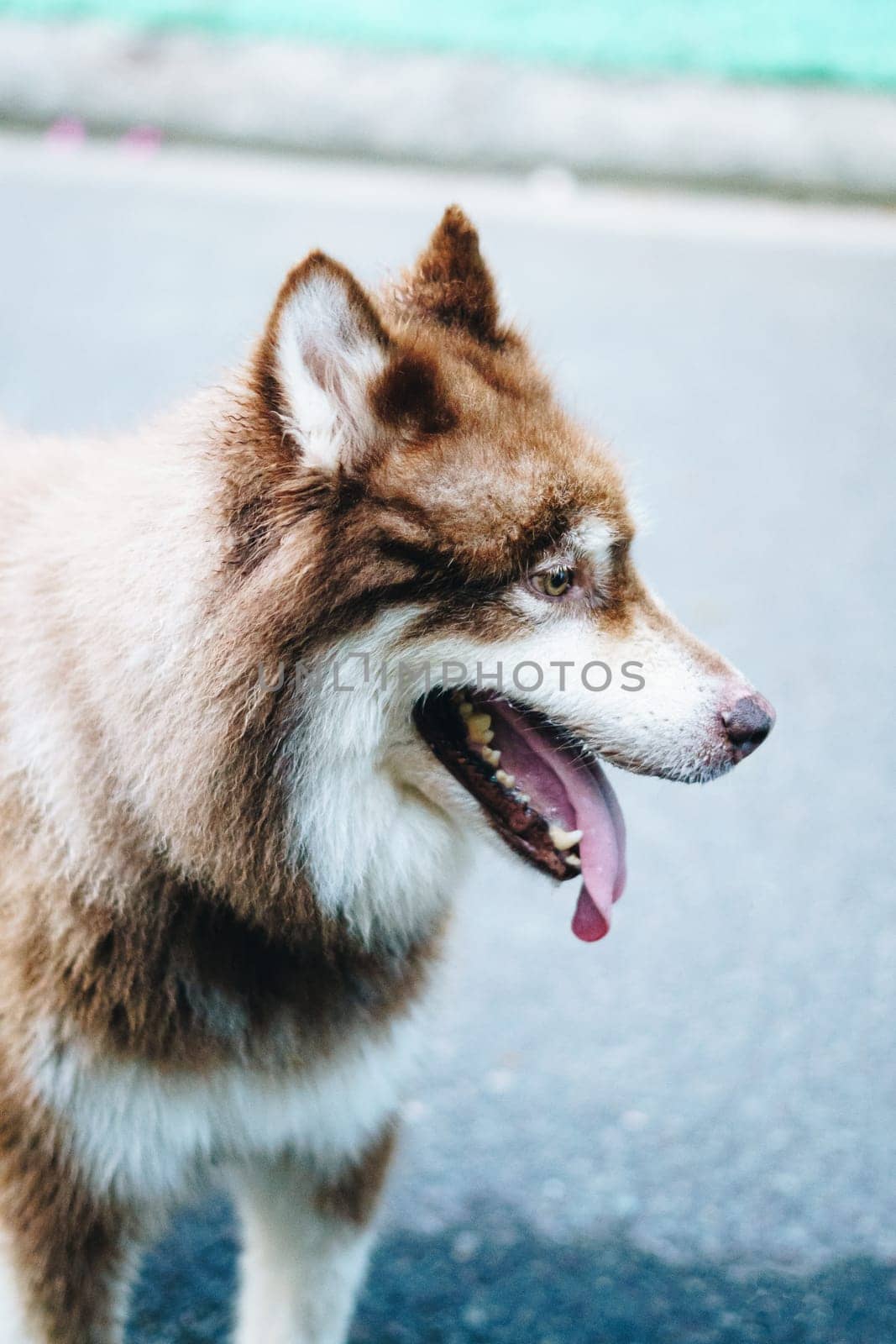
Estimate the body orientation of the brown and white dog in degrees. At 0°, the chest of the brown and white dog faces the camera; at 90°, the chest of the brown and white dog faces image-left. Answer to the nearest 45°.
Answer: approximately 315°
